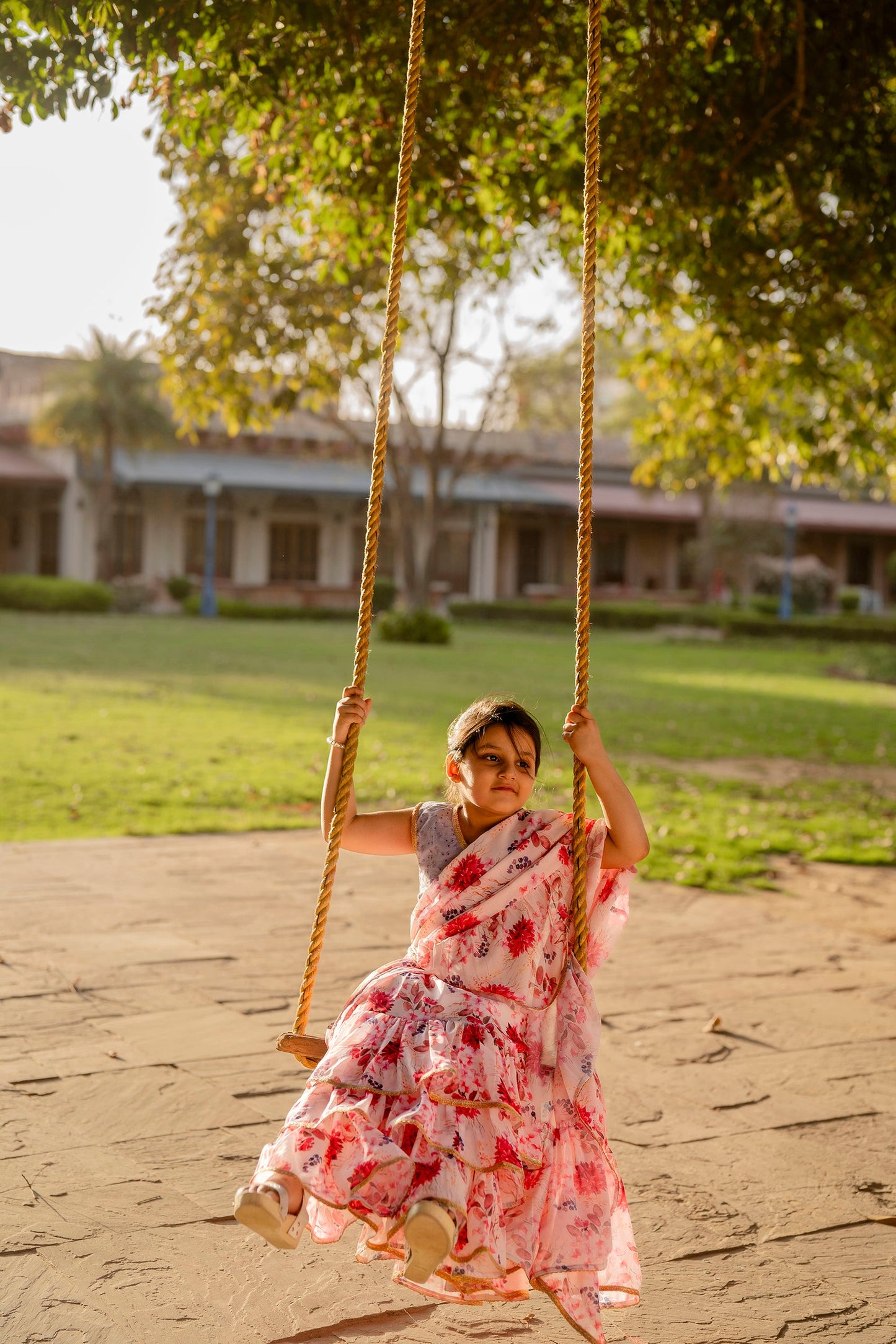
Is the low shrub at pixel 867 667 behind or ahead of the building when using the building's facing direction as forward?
ahead

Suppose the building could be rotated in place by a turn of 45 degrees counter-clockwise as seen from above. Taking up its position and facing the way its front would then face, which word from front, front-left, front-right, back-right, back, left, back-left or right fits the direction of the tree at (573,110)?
front-right

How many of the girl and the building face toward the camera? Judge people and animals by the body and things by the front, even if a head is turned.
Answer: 2

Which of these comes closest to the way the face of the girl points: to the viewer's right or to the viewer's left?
to the viewer's right

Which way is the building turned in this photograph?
toward the camera

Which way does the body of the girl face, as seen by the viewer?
toward the camera

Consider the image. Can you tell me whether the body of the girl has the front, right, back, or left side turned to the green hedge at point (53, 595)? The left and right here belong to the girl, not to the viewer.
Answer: back

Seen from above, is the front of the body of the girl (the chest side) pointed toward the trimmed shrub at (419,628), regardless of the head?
no

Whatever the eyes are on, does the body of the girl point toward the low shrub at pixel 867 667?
no

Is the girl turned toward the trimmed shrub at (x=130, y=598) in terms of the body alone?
no

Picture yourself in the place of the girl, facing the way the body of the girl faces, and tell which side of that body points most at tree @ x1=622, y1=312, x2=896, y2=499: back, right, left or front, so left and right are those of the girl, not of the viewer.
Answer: back

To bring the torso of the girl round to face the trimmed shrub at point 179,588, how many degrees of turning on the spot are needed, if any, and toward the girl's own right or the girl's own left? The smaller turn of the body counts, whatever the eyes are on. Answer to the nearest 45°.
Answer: approximately 180°

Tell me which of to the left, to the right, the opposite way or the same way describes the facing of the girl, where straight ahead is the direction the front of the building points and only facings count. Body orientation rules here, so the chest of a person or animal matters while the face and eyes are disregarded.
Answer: the same way
